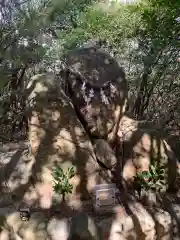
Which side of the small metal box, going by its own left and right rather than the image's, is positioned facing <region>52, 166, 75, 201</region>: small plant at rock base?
right

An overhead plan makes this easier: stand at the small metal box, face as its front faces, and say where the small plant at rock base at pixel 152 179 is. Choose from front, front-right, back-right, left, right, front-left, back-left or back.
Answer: back-left

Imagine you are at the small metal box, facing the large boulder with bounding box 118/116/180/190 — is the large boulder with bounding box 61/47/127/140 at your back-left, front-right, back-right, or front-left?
front-left

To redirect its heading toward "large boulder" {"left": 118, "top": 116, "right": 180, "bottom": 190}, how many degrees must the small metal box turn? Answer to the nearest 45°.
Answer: approximately 135° to its left

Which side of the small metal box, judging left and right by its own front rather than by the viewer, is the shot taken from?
front
